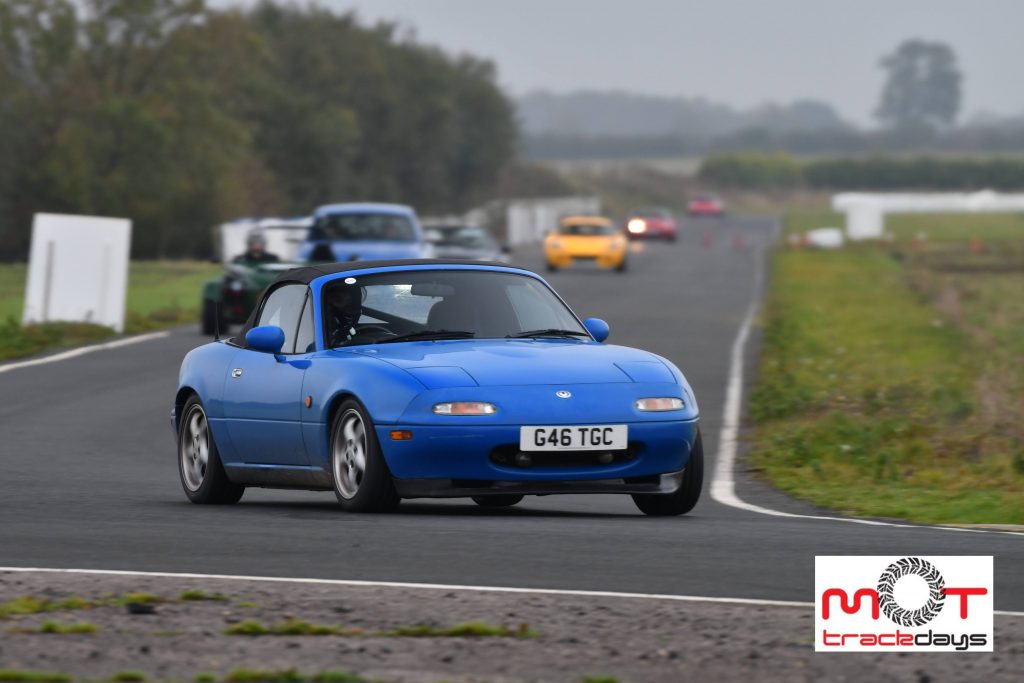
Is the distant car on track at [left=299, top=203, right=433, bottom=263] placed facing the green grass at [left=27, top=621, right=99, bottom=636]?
yes

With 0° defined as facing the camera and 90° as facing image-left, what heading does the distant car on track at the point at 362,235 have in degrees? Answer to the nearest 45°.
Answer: approximately 0°

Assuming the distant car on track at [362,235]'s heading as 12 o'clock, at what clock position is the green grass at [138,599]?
The green grass is roughly at 12 o'clock from the distant car on track.

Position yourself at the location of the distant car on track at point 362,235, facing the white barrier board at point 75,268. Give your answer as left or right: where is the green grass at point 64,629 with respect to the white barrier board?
left

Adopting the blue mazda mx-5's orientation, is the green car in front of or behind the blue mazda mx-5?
behind

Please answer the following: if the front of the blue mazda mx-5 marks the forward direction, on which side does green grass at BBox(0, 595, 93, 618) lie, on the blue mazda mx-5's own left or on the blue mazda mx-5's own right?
on the blue mazda mx-5's own right

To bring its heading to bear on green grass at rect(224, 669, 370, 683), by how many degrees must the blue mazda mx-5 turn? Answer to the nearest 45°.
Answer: approximately 45° to its right

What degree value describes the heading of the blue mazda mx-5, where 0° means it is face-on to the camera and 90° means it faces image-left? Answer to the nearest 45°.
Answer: approximately 315°
